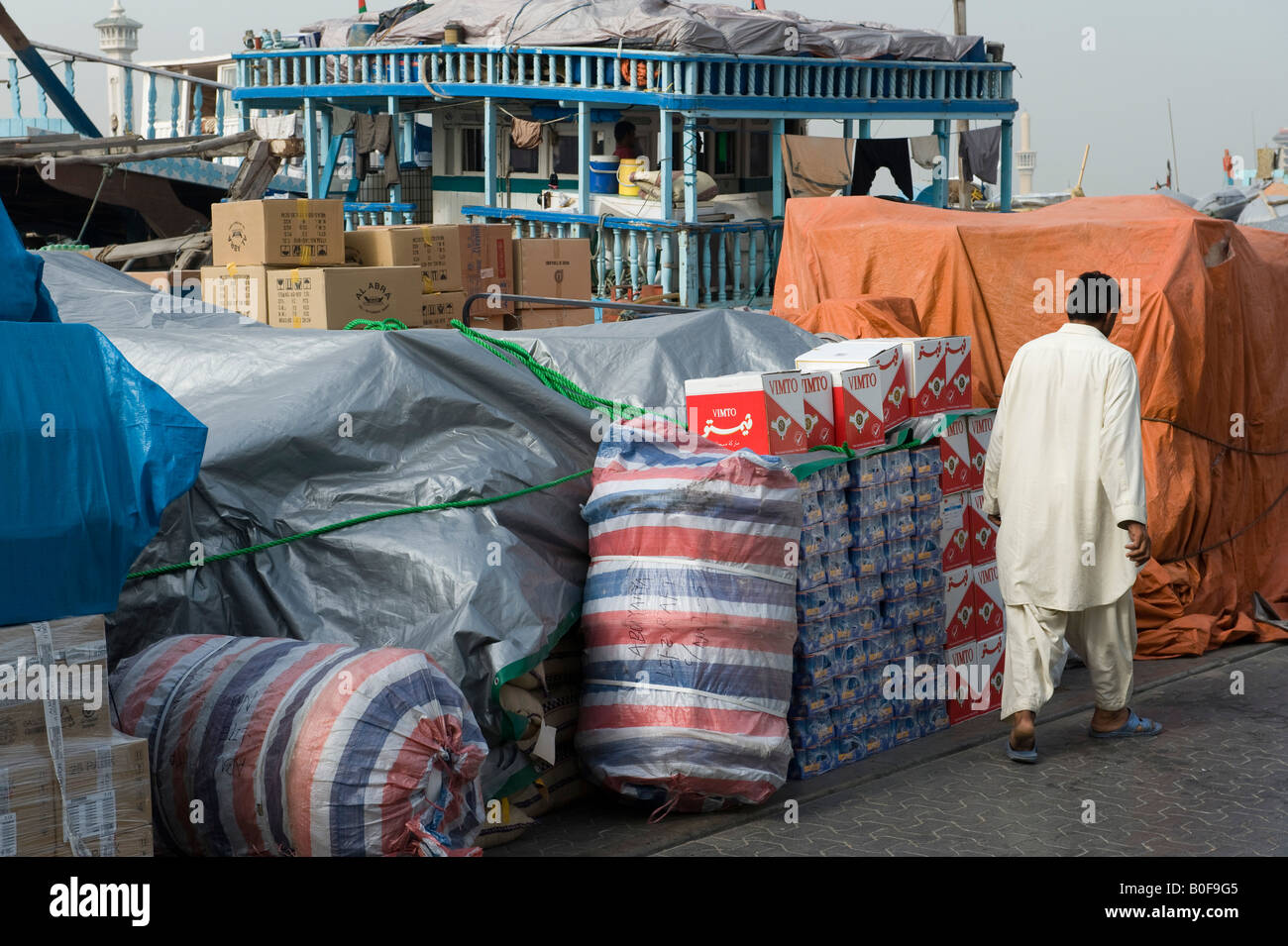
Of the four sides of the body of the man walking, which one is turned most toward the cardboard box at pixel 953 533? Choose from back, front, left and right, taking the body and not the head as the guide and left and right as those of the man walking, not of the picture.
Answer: left

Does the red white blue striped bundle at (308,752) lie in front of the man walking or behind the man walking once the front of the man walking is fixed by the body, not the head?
behind

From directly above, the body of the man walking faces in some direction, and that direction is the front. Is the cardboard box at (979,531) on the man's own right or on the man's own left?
on the man's own left

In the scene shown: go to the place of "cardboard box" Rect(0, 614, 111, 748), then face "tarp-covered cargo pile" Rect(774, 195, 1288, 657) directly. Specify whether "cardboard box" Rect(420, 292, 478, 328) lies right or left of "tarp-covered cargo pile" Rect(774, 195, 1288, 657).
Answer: left

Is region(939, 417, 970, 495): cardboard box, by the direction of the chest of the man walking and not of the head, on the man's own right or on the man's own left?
on the man's own left

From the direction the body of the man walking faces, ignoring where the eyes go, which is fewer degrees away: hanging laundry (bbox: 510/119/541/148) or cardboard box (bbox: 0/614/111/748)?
the hanging laundry

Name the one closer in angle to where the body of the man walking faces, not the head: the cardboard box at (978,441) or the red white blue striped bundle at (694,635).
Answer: the cardboard box

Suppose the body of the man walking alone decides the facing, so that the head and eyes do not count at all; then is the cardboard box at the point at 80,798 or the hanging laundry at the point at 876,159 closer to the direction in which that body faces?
the hanging laundry

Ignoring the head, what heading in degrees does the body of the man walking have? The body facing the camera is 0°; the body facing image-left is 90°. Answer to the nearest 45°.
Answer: approximately 225°

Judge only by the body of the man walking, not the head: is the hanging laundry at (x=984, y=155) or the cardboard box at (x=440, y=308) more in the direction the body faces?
the hanging laundry

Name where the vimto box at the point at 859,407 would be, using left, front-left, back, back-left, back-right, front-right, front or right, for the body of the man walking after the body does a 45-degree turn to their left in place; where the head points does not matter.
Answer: left
